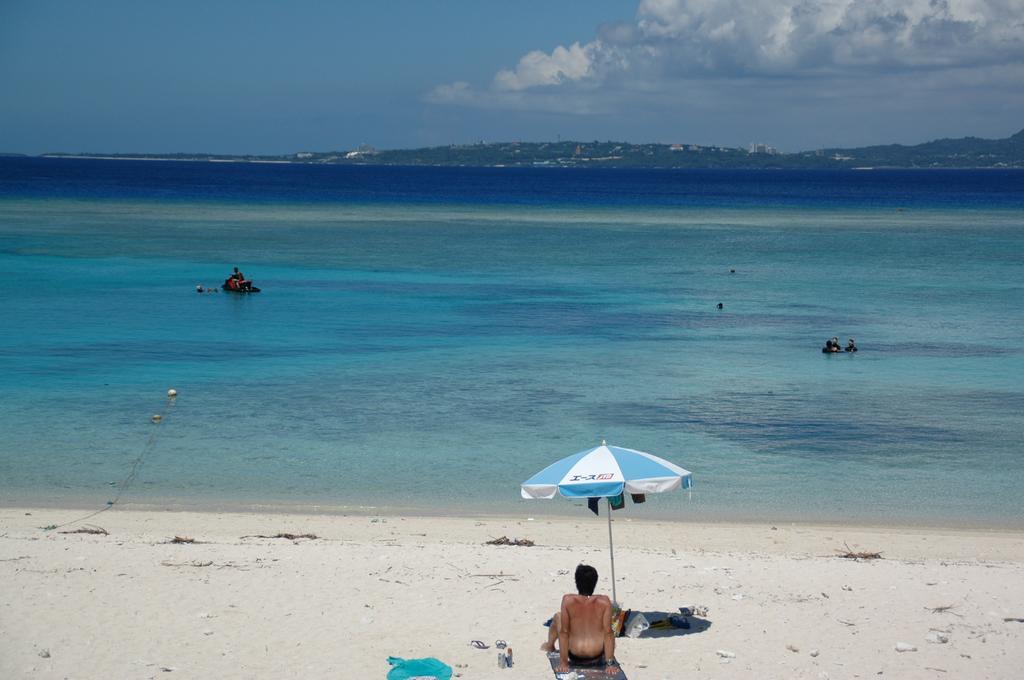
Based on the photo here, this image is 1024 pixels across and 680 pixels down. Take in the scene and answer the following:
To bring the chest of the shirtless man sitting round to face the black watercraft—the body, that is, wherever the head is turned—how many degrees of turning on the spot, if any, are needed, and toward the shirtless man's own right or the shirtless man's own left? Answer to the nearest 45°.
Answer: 0° — they already face it

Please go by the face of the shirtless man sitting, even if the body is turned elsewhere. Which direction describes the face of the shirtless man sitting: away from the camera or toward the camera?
away from the camera

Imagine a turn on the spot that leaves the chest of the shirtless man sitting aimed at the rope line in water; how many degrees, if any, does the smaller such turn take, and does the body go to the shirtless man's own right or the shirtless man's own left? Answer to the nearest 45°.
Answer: approximately 45° to the shirtless man's own left

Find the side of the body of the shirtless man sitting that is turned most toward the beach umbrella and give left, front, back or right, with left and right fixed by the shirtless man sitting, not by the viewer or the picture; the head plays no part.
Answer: front

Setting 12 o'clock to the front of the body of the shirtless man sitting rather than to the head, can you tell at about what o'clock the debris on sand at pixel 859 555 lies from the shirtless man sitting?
The debris on sand is roughly at 1 o'clock from the shirtless man sitting.

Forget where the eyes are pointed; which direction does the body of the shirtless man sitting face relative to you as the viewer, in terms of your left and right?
facing away from the viewer

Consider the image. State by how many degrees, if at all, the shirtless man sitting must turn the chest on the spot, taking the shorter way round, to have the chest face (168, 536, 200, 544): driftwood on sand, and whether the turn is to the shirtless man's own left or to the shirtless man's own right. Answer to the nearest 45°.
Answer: approximately 45° to the shirtless man's own left

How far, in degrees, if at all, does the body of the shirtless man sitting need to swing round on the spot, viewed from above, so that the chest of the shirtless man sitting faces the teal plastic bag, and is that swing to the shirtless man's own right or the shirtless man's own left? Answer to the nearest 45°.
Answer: approximately 90° to the shirtless man's own left

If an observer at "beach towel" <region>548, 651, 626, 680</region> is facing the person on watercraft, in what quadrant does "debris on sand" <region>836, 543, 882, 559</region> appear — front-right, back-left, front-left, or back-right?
front-right
